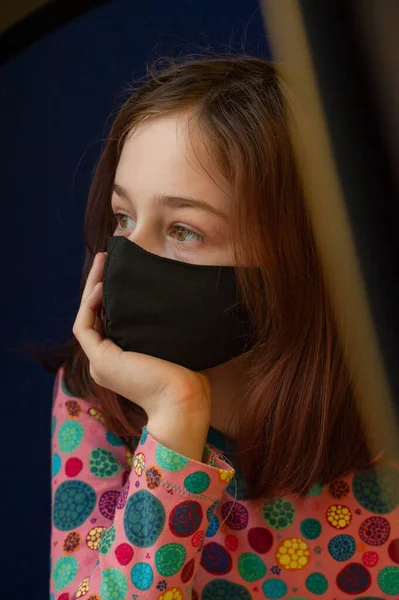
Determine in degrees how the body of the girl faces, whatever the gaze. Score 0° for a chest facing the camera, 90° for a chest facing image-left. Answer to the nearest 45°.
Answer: approximately 45°

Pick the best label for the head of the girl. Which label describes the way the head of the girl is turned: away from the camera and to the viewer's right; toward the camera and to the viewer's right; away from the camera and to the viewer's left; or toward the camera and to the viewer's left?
toward the camera and to the viewer's left
